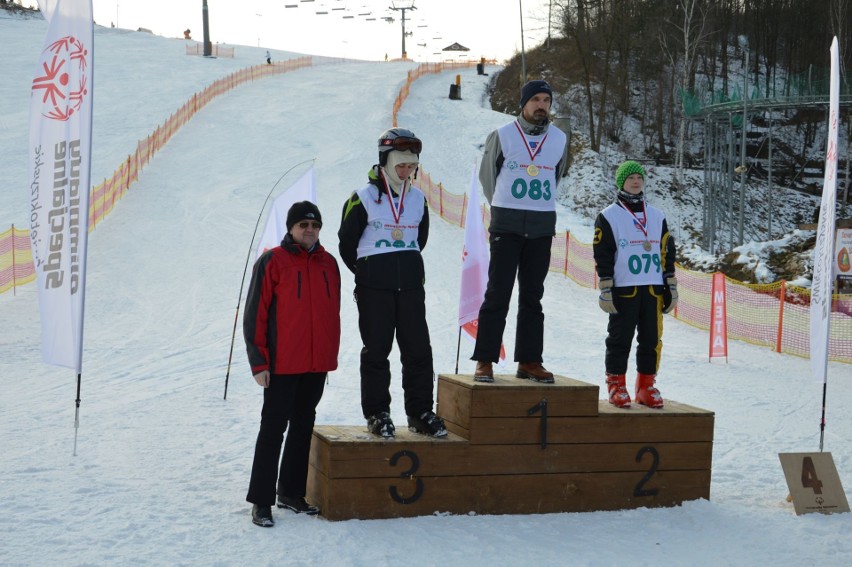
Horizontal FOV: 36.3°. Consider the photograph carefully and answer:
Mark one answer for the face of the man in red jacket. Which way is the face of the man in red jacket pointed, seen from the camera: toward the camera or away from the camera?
toward the camera

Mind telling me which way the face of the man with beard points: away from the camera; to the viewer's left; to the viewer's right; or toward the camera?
toward the camera

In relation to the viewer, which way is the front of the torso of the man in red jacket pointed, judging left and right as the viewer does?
facing the viewer and to the right of the viewer

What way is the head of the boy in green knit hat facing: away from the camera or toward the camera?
toward the camera

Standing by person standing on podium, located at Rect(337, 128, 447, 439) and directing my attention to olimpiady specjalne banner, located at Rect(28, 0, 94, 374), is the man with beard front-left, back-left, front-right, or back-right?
back-right

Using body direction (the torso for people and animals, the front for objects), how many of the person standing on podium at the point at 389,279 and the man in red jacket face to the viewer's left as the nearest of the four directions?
0

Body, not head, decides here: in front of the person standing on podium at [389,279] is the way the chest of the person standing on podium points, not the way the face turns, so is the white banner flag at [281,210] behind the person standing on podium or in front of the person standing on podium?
behind

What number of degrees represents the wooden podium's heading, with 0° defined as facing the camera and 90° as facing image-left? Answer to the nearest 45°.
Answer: approximately 0°

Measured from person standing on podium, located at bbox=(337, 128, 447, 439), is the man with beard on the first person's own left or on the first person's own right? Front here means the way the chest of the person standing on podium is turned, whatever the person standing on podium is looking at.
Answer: on the first person's own left

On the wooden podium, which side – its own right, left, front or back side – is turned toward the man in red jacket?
right

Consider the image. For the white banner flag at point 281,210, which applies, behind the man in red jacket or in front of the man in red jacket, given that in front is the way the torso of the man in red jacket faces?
behind

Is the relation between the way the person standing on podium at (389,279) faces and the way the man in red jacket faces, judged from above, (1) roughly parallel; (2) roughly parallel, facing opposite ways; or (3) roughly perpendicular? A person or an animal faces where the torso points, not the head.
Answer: roughly parallel

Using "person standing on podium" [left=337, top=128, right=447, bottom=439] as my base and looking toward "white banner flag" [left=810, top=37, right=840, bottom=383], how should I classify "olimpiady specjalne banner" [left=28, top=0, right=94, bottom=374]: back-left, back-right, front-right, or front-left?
back-left
